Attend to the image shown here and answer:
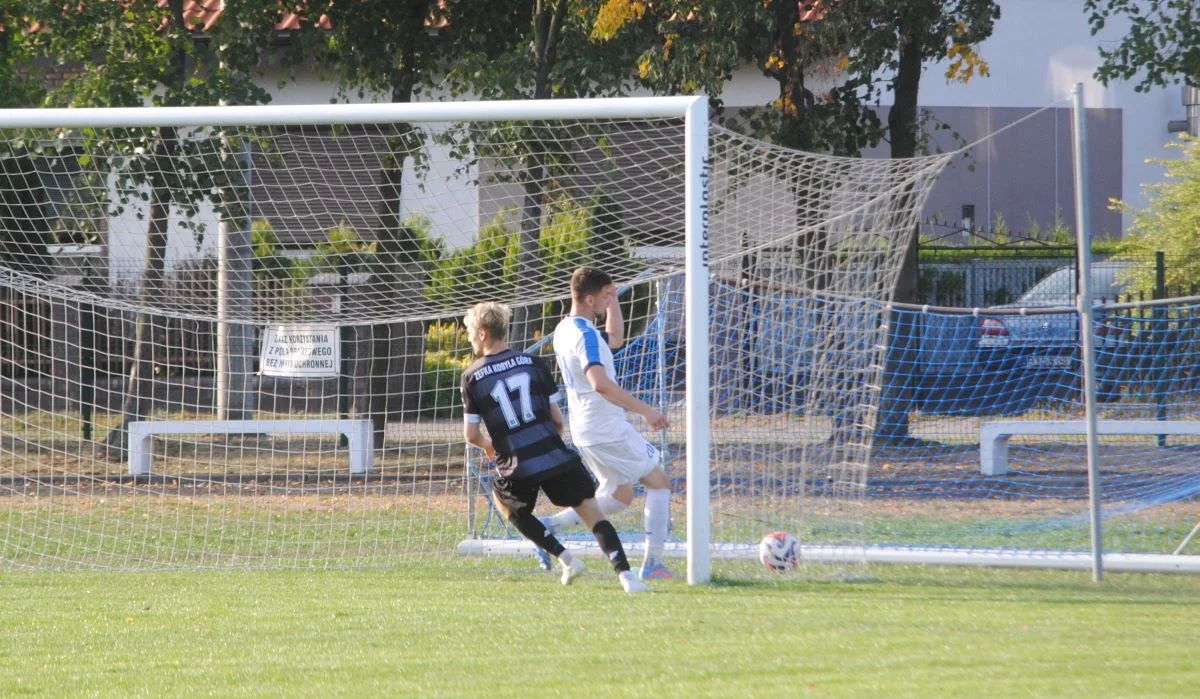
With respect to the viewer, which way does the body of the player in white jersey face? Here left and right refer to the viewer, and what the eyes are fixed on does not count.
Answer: facing to the right of the viewer

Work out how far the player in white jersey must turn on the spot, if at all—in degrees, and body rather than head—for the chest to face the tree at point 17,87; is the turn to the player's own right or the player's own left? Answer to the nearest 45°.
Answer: approximately 135° to the player's own left

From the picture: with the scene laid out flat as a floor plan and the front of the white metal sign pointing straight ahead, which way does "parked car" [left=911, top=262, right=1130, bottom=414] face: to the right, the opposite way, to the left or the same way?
the opposite way

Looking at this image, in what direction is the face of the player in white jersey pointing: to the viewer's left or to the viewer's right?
to the viewer's right

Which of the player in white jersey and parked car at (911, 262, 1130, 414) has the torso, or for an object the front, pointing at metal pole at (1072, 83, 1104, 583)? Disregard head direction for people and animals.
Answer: the player in white jersey

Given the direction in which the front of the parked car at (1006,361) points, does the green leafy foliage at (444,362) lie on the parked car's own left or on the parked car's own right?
on the parked car's own left

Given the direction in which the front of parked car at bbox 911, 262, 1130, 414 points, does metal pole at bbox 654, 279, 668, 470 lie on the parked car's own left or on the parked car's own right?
on the parked car's own left
